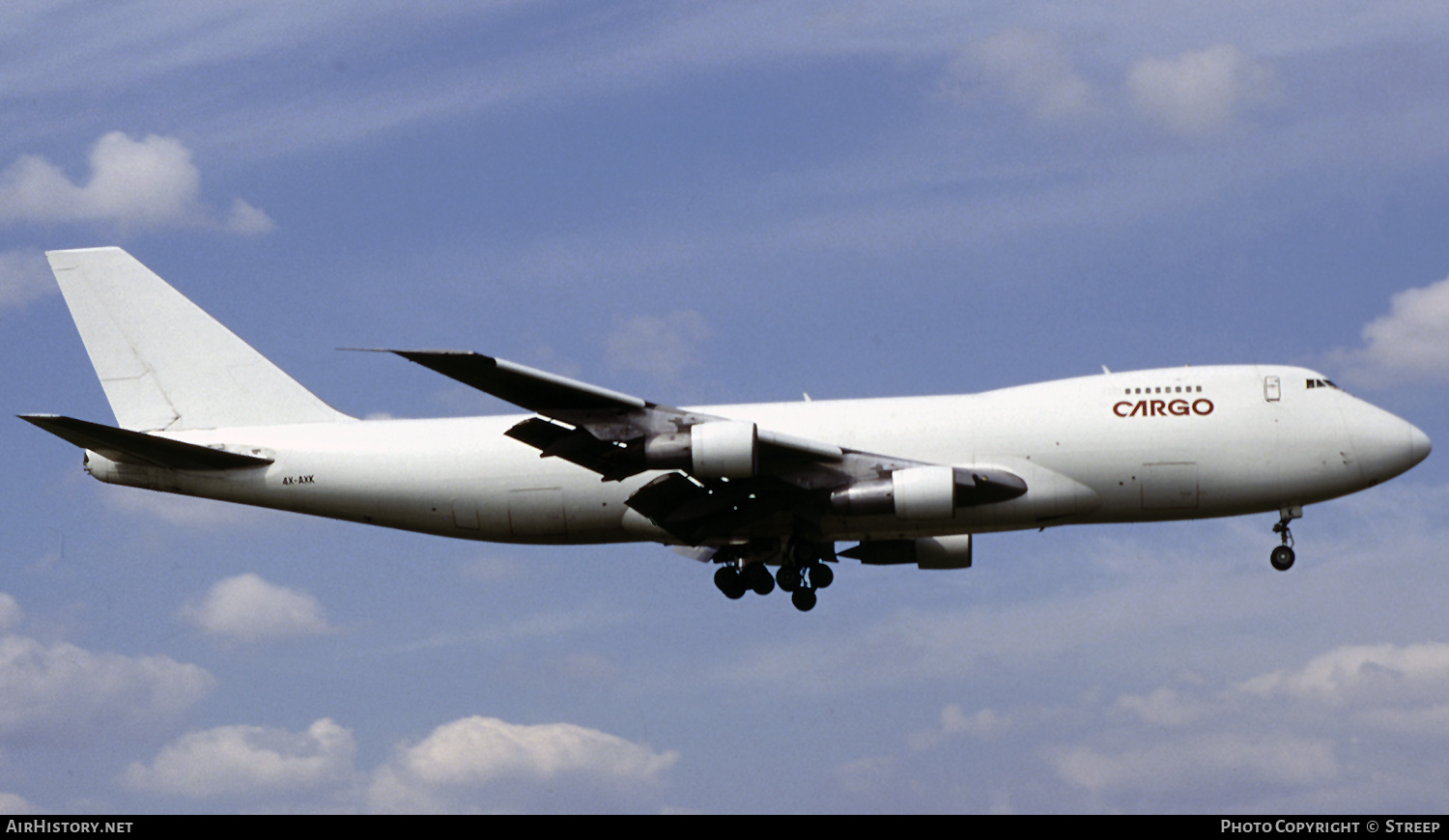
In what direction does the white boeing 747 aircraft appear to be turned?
to the viewer's right
